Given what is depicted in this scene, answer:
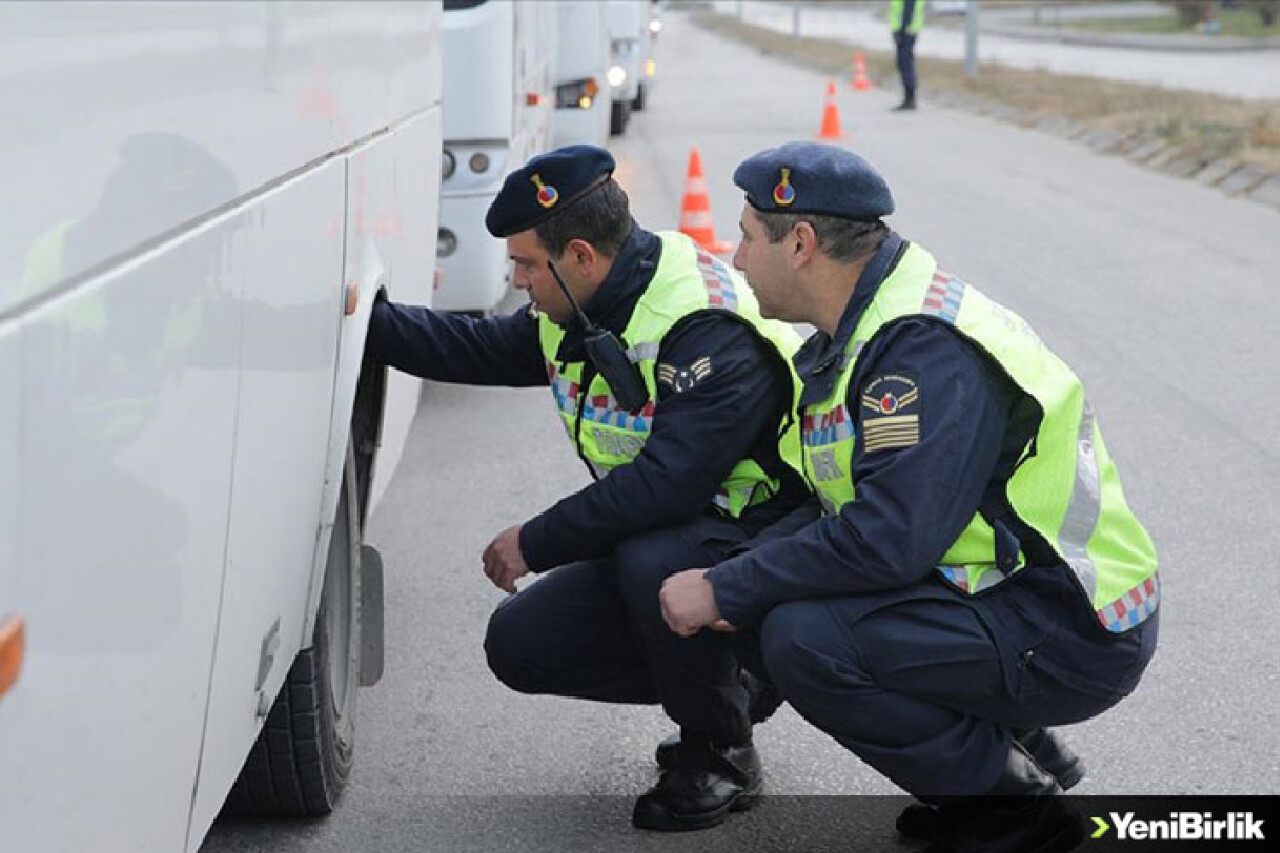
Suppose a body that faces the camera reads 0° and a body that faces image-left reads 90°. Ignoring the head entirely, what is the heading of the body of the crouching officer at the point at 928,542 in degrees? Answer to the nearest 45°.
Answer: approximately 90°

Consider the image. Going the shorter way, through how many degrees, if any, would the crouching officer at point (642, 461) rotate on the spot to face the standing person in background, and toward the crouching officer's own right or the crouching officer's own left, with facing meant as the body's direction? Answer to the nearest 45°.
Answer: approximately 90° to the crouching officer's own right

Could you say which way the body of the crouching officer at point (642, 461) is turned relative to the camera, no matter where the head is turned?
to the viewer's left

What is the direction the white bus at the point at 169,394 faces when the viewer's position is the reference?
facing the viewer and to the left of the viewer

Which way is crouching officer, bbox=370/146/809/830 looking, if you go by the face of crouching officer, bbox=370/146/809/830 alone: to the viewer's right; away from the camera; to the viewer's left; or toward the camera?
to the viewer's left

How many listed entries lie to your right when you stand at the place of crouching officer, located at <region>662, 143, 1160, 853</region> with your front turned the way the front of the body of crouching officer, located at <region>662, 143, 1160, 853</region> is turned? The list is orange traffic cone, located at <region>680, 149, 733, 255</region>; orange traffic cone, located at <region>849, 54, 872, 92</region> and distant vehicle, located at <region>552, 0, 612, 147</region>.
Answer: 3

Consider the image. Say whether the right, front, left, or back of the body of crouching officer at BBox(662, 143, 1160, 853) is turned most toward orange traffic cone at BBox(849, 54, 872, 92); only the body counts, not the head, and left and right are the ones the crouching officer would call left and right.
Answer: right

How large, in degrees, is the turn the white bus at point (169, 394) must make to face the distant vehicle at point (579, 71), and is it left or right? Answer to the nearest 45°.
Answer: approximately 135° to its right

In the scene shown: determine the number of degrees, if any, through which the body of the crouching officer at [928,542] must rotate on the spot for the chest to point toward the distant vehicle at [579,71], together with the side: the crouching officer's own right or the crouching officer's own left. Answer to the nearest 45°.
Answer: approximately 90° to the crouching officer's own right
